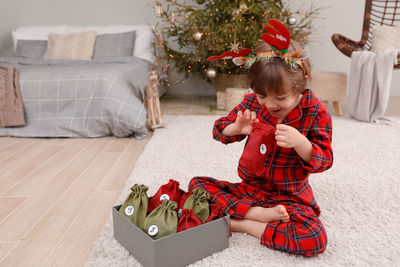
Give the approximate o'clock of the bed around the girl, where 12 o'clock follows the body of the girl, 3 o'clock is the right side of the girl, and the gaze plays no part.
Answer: The bed is roughly at 3 o'clock from the girl.

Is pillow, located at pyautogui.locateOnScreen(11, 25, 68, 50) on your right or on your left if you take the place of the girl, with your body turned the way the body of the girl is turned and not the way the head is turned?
on your right

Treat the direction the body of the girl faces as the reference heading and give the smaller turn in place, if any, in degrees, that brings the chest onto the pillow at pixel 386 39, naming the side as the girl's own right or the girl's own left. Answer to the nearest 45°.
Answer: approximately 135° to the girl's own right

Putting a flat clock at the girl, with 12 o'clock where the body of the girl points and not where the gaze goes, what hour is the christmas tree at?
The christmas tree is roughly at 4 o'clock from the girl.

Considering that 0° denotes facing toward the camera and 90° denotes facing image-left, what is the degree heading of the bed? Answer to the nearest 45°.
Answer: approximately 0°

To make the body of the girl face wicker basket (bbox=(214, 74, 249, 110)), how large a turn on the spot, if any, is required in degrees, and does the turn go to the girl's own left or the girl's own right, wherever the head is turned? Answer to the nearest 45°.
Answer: approximately 135° to the girl's own right

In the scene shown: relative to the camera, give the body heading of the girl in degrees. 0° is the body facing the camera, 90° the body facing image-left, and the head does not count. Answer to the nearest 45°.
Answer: approximately 45°

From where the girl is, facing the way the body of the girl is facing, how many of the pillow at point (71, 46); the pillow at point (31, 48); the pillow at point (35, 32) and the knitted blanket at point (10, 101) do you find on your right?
4
